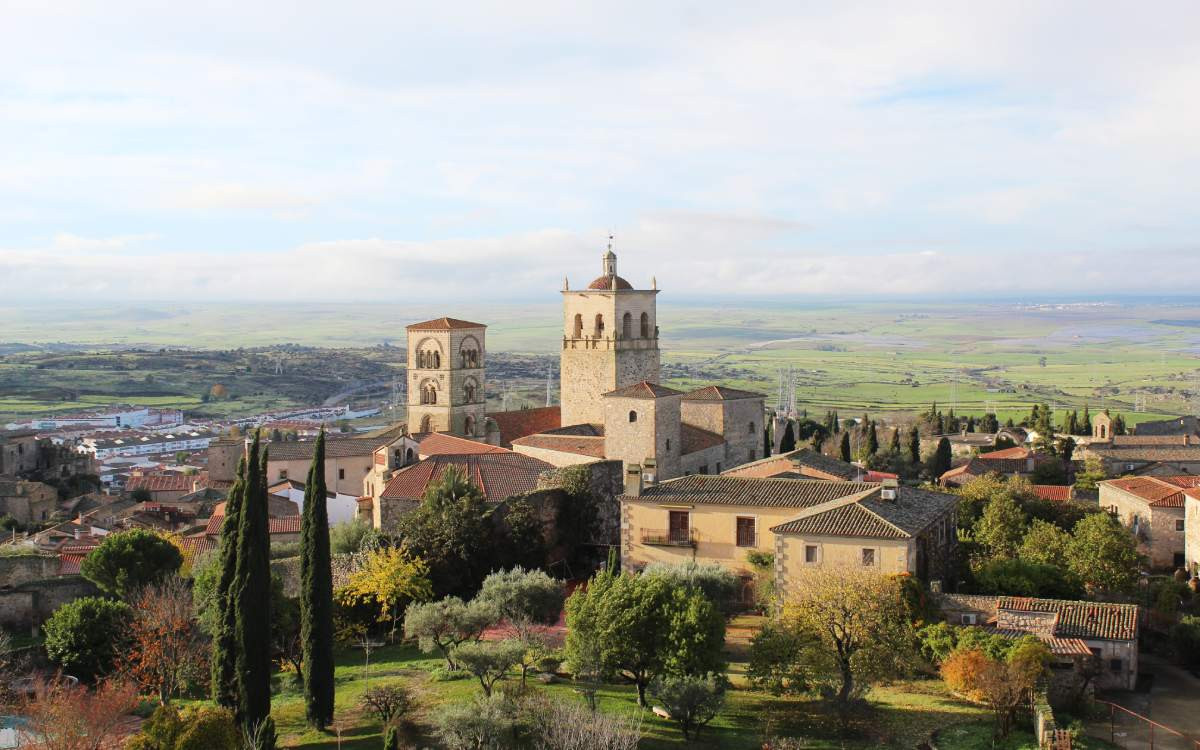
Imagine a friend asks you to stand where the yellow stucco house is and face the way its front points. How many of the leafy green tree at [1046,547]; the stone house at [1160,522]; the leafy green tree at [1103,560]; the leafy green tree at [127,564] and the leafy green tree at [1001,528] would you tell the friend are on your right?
1

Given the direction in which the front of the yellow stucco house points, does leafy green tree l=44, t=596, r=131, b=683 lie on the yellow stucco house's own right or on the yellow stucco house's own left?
on the yellow stucco house's own right

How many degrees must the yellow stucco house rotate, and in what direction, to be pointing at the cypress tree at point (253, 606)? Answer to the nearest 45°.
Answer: approximately 45° to its right

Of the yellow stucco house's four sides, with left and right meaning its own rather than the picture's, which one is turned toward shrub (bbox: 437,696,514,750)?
front

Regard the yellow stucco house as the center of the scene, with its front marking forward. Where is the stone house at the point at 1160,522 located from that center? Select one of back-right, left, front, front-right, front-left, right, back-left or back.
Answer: back-left

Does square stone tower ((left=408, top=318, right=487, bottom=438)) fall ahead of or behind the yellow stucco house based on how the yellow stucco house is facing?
behind

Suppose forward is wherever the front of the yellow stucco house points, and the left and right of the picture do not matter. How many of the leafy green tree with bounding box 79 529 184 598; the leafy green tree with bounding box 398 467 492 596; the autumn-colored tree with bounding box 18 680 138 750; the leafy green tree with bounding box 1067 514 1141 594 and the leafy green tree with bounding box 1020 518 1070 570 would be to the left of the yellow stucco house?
2

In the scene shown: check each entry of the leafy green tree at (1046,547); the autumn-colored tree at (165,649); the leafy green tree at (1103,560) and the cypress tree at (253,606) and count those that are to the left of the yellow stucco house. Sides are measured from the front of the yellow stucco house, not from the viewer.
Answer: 2

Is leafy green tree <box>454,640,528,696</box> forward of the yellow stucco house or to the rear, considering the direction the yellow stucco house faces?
forward

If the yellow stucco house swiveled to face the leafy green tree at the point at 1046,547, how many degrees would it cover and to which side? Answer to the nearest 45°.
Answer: approximately 90° to its left

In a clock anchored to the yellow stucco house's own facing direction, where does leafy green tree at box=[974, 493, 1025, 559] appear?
The leafy green tree is roughly at 8 o'clock from the yellow stucco house.

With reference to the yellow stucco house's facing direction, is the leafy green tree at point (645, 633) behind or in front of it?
in front

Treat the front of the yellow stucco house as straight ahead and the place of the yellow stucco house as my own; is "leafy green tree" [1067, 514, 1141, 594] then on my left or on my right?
on my left

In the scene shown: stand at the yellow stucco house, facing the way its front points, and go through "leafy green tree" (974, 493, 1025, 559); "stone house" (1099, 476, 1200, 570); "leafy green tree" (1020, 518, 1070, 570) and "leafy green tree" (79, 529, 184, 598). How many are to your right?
1

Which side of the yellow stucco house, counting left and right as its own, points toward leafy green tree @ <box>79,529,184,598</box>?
right

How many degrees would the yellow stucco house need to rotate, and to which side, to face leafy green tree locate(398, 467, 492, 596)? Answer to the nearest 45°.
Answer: approximately 90° to its right

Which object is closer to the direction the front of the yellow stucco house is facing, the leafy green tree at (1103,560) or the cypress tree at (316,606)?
the cypress tree

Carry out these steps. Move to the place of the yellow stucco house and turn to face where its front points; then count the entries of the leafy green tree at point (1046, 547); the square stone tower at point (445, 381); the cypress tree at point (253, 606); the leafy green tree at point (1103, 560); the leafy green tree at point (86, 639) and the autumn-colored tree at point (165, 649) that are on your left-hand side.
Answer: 2

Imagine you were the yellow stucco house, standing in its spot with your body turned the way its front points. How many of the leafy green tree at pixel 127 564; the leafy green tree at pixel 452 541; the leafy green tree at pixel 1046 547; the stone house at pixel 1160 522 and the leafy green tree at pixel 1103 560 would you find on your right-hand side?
2

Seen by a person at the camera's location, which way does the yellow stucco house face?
facing the viewer
